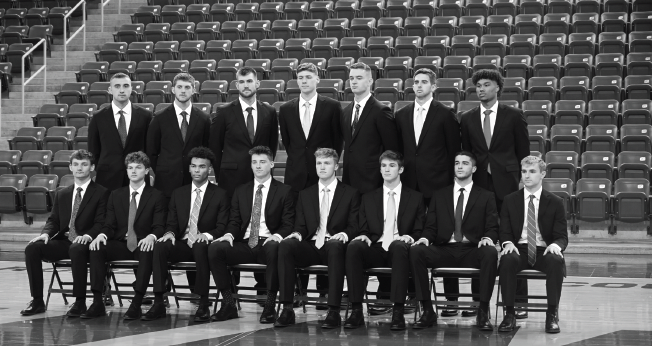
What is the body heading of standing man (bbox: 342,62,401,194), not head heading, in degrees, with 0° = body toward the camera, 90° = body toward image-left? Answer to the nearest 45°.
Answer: approximately 45°

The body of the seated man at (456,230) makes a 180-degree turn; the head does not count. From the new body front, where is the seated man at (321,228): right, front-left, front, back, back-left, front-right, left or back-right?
left

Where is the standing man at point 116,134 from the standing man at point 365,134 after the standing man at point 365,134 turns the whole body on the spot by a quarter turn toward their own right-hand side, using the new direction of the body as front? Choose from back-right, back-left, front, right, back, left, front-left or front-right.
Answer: front-left

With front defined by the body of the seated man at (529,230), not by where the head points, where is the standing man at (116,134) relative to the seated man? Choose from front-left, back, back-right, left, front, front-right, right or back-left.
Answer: right

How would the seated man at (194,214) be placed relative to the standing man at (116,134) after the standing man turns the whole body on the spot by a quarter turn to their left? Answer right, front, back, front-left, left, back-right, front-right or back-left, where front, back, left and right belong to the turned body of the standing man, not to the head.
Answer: front-right

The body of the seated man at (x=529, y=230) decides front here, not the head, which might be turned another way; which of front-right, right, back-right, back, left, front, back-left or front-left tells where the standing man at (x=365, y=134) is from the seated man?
right

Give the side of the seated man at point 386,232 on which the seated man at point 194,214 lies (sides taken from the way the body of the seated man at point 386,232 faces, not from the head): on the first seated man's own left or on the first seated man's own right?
on the first seated man's own right

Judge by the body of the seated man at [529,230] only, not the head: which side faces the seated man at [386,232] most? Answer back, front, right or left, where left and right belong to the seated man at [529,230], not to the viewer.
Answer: right

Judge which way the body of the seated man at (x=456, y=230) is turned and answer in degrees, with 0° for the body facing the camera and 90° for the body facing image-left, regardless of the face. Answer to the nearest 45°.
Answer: approximately 0°

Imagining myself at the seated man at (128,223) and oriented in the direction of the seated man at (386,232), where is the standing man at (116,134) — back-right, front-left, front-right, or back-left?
back-left
